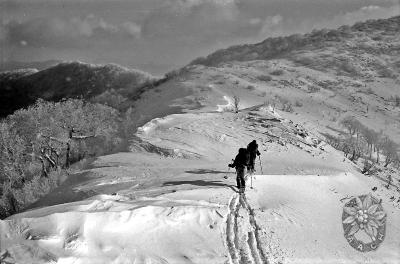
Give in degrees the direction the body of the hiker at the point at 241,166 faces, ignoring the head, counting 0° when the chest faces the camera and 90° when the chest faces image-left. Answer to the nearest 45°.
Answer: approximately 180°
